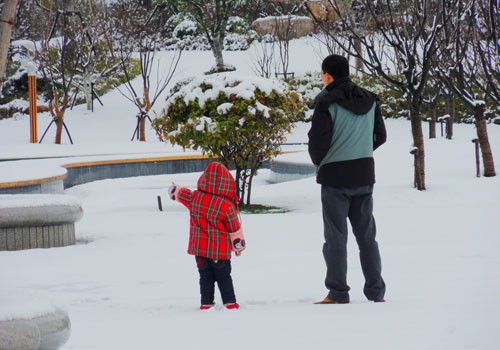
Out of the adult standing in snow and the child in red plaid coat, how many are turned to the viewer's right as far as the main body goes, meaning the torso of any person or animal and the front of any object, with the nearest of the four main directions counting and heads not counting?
0

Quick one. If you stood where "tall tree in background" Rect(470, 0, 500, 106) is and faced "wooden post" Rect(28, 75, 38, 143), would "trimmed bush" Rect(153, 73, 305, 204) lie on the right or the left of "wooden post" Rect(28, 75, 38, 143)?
left

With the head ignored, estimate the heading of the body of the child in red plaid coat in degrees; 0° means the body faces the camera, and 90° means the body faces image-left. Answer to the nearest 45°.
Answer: approximately 180°

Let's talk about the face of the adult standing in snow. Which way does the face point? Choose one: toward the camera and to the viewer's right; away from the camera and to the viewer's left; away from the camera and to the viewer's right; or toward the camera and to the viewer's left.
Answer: away from the camera and to the viewer's left

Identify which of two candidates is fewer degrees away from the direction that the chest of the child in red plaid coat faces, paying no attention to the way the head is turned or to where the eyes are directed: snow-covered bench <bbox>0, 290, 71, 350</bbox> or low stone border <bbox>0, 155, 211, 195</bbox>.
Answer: the low stone border

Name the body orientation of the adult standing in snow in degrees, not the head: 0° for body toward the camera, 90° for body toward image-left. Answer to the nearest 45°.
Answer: approximately 135°

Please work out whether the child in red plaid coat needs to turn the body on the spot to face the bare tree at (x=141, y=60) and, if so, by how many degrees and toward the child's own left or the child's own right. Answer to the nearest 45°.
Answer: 0° — they already face it

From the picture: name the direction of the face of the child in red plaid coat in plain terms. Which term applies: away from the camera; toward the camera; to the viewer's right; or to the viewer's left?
away from the camera

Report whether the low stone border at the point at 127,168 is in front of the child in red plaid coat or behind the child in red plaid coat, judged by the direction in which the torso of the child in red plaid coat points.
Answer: in front

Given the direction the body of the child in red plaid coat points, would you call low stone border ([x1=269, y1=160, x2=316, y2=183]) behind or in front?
in front
